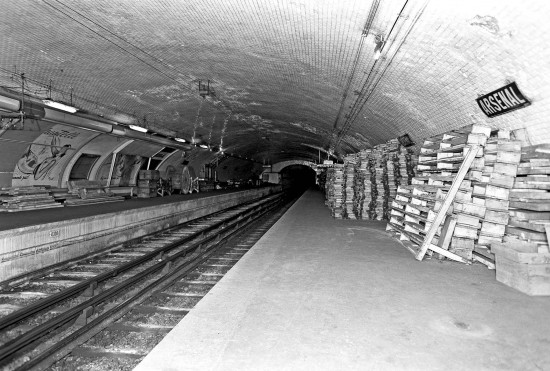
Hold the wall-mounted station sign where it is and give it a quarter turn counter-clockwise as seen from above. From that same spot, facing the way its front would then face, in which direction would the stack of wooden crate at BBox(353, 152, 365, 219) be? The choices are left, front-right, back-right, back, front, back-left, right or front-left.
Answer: back

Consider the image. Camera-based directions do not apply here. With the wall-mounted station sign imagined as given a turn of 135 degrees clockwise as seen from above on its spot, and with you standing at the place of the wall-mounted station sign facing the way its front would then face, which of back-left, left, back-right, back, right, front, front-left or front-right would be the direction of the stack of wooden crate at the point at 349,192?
front-left

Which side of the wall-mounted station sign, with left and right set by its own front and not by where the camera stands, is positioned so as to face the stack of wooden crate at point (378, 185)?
right

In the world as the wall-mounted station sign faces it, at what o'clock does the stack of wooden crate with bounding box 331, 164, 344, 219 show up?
The stack of wooden crate is roughly at 3 o'clock from the wall-mounted station sign.

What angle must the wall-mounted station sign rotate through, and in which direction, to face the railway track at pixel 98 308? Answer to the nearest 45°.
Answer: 0° — it already faces it

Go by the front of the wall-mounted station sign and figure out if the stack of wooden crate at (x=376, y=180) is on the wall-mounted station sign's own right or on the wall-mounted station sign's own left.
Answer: on the wall-mounted station sign's own right

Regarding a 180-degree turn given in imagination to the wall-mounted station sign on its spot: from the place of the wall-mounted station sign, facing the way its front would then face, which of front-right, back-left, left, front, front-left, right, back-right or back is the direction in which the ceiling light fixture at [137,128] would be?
back-left

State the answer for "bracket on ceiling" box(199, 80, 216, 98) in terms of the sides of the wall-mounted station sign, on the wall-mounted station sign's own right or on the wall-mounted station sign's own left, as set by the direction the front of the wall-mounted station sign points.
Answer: on the wall-mounted station sign's own right

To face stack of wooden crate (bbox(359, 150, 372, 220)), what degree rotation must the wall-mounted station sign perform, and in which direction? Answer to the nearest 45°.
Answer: approximately 90° to its right

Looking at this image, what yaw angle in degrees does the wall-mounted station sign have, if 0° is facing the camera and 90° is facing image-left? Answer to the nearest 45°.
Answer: approximately 45°
